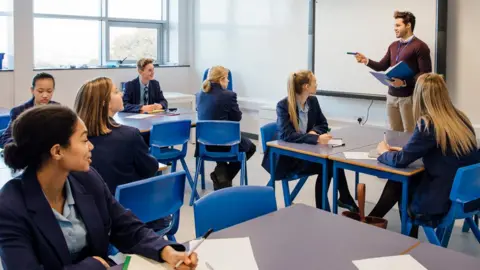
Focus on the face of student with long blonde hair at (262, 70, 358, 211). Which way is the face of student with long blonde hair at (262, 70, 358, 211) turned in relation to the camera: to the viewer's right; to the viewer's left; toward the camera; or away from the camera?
to the viewer's right

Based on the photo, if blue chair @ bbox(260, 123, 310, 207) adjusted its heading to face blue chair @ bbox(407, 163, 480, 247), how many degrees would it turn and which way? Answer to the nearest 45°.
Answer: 0° — it already faces it

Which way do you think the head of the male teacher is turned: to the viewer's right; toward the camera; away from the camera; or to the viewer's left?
to the viewer's left

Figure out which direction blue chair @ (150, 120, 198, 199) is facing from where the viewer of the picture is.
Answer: facing away from the viewer and to the left of the viewer

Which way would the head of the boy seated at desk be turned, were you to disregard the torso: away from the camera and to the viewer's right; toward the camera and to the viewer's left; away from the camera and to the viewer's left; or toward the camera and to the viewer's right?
toward the camera and to the viewer's right

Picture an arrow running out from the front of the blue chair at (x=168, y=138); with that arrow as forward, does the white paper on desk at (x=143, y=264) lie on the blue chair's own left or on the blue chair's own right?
on the blue chair's own left

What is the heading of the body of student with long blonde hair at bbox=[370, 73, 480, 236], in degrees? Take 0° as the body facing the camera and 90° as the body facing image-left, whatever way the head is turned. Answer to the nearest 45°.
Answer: approximately 135°

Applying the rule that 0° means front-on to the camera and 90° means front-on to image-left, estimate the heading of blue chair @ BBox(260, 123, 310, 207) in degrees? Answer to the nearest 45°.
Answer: approximately 315°
